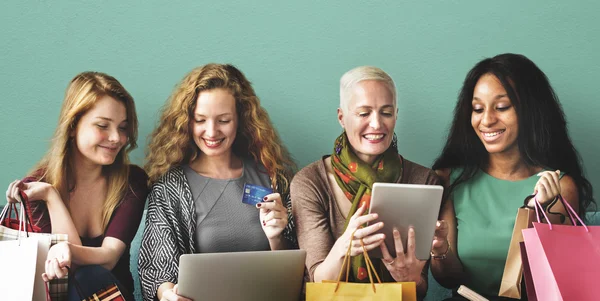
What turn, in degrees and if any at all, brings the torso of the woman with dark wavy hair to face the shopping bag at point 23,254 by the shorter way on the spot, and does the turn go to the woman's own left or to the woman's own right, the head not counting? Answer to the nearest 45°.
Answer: approximately 45° to the woman's own right

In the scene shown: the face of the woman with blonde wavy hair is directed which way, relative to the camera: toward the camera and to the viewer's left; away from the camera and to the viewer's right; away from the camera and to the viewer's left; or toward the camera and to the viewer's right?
toward the camera and to the viewer's right

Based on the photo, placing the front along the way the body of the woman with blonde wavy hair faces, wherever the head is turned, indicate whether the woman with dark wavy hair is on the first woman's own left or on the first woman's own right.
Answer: on the first woman's own left

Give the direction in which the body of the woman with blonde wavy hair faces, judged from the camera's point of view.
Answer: toward the camera

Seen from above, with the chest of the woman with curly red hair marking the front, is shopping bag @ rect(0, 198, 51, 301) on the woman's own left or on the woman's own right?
on the woman's own right

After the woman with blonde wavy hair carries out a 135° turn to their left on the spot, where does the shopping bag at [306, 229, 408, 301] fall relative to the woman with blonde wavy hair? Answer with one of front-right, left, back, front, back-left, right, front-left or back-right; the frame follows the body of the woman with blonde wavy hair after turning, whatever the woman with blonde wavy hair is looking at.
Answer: right

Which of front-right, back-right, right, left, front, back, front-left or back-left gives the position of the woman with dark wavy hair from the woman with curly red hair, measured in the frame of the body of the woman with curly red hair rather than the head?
left

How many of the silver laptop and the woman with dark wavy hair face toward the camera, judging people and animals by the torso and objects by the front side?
1

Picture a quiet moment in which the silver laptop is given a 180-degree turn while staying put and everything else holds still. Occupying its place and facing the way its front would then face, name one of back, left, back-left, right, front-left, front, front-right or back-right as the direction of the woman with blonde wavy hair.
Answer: back-right

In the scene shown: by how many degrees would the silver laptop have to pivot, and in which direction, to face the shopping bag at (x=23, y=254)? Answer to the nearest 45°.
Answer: approximately 90° to its left

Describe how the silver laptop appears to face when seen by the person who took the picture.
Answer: facing away from the viewer

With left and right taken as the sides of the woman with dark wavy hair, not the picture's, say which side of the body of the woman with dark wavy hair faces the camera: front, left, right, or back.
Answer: front

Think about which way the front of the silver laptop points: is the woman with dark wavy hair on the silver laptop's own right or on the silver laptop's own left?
on the silver laptop's own right
